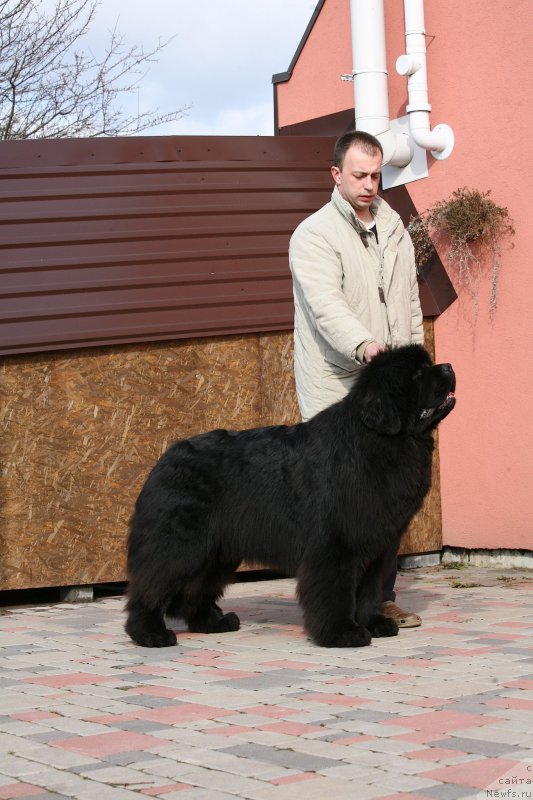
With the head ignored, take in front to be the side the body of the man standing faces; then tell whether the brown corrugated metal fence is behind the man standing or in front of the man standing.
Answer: behind

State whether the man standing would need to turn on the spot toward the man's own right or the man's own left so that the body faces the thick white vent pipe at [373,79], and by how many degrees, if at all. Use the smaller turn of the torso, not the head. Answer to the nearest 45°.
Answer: approximately 135° to the man's own left

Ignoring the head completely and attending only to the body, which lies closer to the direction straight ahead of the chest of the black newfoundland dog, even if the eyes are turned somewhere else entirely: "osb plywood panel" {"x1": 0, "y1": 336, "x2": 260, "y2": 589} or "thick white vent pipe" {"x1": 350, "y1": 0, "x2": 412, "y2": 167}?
the thick white vent pipe

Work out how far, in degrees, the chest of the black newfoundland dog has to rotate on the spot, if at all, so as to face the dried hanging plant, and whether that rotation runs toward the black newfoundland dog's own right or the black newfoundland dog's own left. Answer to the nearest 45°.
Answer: approximately 45° to the black newfoundland dog's own left

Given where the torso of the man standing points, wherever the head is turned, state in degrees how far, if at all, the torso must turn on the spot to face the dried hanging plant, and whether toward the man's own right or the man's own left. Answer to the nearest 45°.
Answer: approximately 135° to the man's own left

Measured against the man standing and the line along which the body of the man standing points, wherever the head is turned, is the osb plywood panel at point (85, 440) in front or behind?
behind

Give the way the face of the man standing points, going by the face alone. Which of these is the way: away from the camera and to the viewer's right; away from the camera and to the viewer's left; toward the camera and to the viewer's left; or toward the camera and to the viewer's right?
toward the camera and to the viewer's right

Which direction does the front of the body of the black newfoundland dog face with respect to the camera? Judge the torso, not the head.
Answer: to the viewer's right

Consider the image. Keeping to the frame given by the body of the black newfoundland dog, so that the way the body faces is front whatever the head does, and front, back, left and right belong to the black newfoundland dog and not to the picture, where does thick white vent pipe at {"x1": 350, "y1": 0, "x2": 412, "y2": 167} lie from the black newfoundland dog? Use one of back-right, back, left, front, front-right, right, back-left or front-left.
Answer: left

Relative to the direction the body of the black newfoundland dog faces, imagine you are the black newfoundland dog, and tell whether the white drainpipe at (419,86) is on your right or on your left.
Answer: on your left

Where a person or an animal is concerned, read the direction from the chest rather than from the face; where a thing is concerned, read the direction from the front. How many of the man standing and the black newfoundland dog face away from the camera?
0
